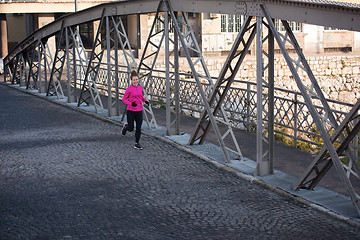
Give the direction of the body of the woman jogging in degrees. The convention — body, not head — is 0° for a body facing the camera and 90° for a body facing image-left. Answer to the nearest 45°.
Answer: approximately 315°
